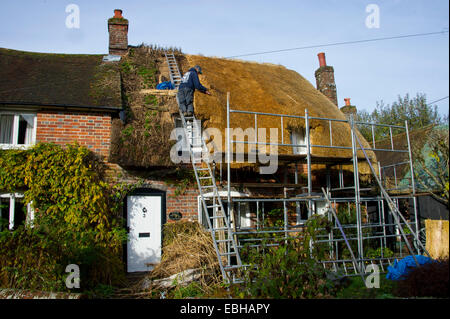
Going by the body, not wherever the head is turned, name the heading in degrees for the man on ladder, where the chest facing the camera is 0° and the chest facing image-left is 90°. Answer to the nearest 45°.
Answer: approximately 225°

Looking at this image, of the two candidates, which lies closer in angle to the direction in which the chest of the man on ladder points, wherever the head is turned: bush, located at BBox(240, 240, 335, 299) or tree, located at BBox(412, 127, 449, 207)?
the tree

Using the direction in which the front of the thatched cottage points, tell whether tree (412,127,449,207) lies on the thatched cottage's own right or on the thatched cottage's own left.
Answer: on the thatched cottage's own left

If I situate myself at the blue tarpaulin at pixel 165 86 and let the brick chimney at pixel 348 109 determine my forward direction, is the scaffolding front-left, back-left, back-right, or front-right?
front-right

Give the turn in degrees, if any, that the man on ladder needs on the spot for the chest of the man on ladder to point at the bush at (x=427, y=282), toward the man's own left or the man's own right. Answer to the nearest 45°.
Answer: approximately 90° to the man's own right

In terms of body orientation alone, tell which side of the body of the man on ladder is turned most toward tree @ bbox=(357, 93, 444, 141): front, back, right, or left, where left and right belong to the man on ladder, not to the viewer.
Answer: front

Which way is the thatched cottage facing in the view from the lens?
facing the viewer

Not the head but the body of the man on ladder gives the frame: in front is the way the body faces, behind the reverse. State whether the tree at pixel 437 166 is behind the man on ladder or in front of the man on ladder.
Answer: in front

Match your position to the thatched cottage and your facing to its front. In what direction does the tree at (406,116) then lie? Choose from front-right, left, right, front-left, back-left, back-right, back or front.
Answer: back-left
